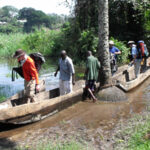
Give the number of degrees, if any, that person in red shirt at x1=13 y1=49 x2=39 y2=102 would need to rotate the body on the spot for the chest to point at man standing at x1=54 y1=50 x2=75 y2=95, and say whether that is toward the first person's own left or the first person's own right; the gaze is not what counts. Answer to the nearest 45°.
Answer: approximately 180°

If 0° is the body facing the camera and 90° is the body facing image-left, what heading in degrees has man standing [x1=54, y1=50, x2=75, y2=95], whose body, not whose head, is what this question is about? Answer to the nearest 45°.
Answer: approximately 45°

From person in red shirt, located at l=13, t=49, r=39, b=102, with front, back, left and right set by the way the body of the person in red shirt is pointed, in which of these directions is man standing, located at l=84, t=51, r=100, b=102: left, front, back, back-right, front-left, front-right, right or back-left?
back

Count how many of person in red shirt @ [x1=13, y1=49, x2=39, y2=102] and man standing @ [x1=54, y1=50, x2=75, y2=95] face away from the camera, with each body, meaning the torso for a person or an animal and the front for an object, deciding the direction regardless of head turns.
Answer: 0

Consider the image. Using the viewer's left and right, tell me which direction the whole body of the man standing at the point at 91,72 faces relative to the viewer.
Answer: facing away from the viewer and to the left of the viewer

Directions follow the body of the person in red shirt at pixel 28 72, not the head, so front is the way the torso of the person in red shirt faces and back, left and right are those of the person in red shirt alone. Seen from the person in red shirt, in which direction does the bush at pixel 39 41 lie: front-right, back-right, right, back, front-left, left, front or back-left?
back-right

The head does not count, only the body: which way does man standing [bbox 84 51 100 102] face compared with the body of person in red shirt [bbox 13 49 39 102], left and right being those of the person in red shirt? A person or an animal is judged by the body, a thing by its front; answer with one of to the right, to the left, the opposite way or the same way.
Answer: to the right

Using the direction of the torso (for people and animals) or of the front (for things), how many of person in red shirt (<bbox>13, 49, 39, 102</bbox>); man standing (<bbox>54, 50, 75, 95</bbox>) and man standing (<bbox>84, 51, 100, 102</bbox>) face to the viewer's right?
0
